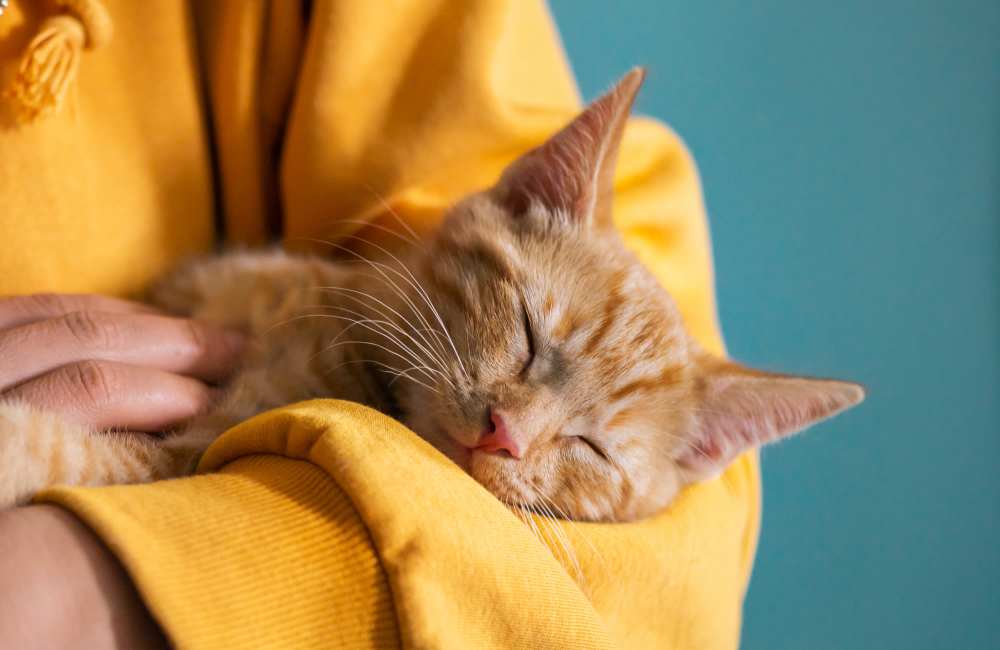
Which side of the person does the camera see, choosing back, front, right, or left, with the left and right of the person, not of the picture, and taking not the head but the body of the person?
front
